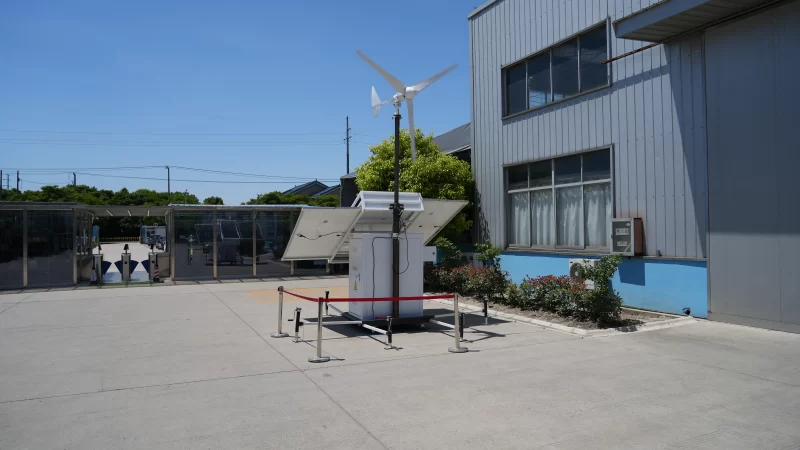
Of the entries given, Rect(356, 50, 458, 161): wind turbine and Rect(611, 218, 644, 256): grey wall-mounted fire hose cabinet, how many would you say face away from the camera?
0

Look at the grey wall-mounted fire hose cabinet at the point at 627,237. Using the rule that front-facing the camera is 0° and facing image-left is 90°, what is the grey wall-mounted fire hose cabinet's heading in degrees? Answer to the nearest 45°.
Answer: approximately 45°

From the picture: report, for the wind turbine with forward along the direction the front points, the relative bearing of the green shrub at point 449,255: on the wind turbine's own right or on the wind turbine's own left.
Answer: on the wind turbine's own left

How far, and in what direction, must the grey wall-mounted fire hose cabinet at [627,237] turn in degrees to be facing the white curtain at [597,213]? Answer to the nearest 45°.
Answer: approximately 90° to its right

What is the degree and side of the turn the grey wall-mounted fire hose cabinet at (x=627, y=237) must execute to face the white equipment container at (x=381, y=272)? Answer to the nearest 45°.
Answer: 0° — it already faces it

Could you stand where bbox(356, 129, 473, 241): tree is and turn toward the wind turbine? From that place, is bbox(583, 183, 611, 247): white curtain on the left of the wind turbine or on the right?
left

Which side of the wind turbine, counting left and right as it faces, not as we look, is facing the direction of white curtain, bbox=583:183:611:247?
left

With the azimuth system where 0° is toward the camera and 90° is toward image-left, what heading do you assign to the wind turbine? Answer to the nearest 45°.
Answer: approximately 315°

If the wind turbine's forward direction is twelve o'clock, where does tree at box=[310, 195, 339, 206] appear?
The tree is roughly at 7 o'clock from the wind turbine.

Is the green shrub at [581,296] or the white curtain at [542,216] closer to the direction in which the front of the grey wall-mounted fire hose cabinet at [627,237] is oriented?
the green shrub
